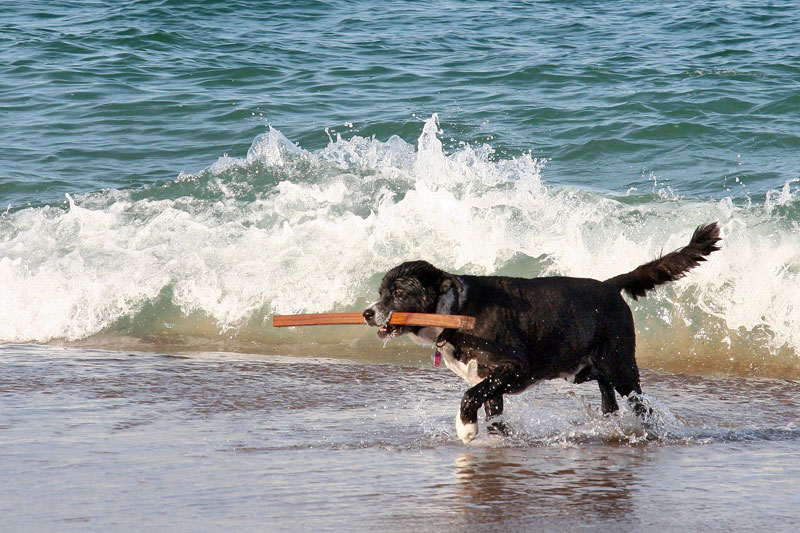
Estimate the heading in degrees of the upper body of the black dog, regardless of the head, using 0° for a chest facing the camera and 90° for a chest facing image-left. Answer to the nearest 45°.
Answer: approximately 90°
